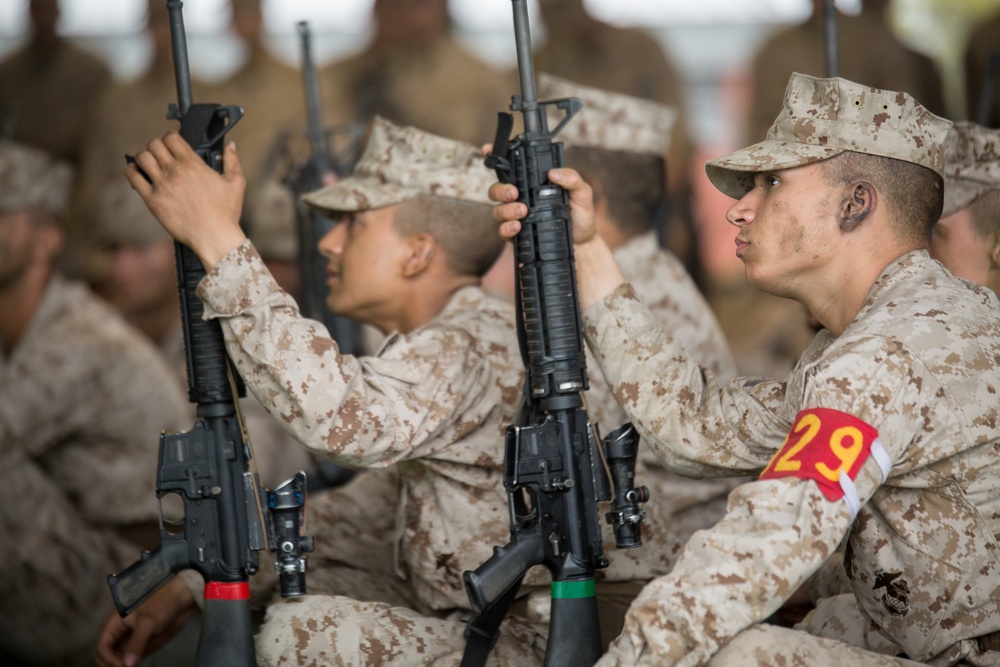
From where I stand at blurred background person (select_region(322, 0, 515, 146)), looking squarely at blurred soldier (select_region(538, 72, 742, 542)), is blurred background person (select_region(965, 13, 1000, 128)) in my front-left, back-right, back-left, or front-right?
front-left

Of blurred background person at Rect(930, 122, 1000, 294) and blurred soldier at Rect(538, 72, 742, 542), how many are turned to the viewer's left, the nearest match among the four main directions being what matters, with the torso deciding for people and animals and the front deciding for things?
2

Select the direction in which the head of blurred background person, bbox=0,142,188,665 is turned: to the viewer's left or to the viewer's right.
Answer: to the viewer's left

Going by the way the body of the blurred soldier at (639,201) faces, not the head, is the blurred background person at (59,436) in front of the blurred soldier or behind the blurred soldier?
in front

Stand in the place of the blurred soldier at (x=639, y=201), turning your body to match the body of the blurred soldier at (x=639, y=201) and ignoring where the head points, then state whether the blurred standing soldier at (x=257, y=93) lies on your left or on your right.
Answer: on your right

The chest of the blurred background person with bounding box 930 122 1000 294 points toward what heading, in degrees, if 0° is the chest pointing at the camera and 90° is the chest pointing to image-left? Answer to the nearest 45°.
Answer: approximately 90°

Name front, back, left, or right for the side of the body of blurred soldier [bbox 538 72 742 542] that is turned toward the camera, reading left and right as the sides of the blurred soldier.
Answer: left

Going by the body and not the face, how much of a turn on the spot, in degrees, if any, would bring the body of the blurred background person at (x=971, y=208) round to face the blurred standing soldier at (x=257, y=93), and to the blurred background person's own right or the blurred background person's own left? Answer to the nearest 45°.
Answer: approximately 45° to the blurred background person's own right

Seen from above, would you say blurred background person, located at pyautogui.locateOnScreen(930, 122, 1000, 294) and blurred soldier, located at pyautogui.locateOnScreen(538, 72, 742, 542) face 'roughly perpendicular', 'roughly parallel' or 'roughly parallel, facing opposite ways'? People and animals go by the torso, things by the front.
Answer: roughly parallel

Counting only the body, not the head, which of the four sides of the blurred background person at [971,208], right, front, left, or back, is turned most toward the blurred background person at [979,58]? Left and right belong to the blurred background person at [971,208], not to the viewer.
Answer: right

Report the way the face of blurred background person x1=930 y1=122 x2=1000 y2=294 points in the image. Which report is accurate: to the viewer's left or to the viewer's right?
to the viewer's left

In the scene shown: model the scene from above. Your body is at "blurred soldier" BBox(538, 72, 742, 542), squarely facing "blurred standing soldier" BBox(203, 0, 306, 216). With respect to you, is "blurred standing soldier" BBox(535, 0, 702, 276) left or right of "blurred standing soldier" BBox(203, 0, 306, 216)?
right

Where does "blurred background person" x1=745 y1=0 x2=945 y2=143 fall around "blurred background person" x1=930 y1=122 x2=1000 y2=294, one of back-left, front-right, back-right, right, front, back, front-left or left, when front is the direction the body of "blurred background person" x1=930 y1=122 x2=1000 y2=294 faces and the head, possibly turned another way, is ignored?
right

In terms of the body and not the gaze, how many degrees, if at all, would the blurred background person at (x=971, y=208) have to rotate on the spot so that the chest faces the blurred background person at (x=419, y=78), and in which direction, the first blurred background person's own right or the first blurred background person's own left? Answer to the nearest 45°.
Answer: approximately 45° to the first blurred background person's own right

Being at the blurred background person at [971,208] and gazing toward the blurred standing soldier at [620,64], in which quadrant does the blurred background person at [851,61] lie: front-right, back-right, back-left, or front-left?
front-right
